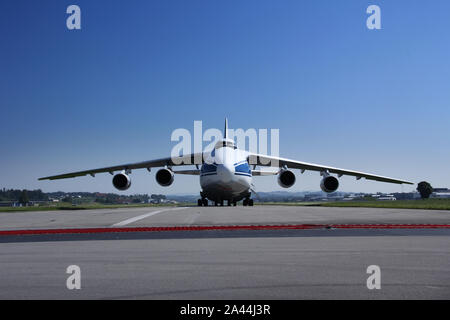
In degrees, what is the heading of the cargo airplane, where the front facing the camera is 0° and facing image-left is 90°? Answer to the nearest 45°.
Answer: approximately 0°
